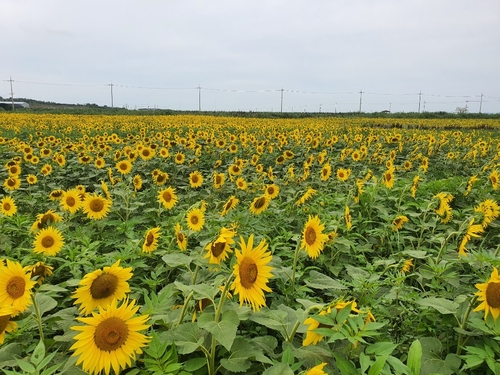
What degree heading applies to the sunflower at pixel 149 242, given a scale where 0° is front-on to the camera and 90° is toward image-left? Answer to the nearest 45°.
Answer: approximately 45°

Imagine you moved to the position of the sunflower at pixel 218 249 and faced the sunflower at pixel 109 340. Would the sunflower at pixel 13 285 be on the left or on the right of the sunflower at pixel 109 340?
right

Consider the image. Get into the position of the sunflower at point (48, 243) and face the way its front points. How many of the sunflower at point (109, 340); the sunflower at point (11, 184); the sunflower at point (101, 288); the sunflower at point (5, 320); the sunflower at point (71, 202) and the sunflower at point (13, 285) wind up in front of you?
4

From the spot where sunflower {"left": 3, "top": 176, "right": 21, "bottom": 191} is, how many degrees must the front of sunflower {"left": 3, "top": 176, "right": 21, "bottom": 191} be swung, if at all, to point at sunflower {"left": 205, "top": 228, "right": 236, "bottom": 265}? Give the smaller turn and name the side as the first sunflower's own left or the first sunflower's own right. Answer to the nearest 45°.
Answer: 0° — it already faces it

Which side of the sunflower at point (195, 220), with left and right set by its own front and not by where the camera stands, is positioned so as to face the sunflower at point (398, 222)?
left

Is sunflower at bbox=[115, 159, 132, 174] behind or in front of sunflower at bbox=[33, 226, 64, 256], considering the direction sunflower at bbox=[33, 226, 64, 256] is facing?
behind
